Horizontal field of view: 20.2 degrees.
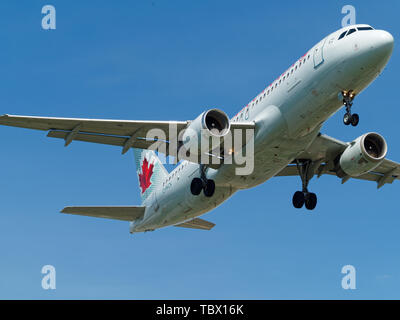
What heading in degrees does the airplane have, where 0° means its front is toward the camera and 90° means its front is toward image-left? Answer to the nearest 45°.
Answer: approximately 315°
